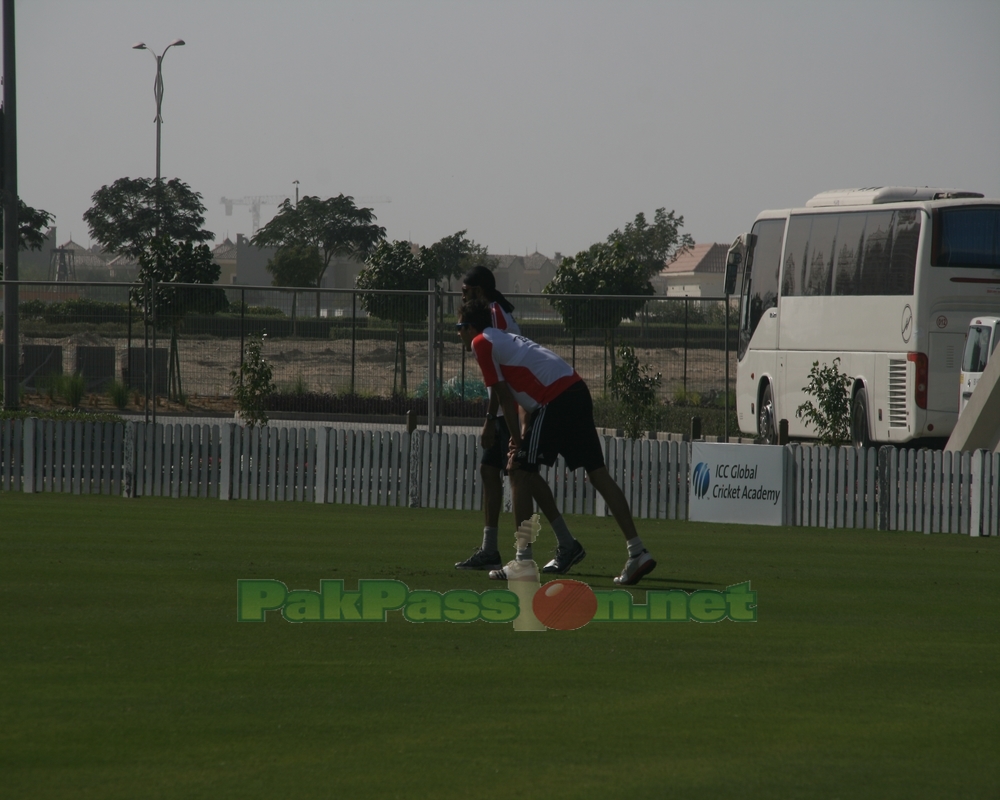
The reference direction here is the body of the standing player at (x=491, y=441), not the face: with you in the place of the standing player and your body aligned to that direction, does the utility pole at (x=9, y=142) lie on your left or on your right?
on your right

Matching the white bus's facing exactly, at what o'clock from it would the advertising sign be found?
The advertising sign is roughly at 8 o'clock from the white bus.

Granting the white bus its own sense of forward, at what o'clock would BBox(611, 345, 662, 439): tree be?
The tree is roughly at 11 o'clock from the white bus.

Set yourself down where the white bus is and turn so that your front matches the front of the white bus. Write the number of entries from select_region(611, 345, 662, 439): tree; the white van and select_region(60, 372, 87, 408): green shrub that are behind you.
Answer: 1

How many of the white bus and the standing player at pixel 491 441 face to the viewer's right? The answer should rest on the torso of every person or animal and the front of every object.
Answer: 0

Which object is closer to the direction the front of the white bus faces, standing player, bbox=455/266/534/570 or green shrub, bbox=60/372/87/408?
the green shrub

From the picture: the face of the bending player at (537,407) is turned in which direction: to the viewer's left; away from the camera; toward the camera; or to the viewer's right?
to the viewer's left

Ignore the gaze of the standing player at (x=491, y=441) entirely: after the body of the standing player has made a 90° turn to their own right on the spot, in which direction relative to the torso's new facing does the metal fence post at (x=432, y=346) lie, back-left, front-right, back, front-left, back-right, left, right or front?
front

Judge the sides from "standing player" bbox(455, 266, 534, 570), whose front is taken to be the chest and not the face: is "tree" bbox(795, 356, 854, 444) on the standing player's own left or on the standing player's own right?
on the standing player's own right

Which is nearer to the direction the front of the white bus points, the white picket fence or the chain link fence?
the chain link fence

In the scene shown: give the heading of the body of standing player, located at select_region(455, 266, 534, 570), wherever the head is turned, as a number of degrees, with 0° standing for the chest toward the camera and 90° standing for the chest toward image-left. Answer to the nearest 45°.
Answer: approximately 90°

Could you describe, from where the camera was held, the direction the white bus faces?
facing away from the viewer and to the left of the viewer

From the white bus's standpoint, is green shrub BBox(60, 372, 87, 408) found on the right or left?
on its left

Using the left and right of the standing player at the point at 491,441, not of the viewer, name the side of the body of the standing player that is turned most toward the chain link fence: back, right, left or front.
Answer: right
